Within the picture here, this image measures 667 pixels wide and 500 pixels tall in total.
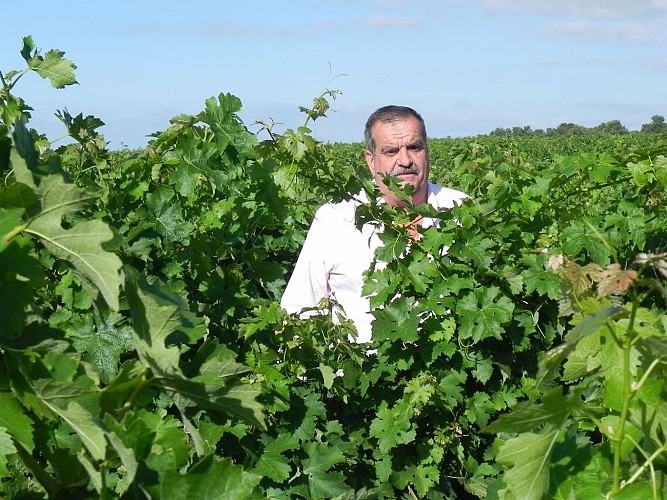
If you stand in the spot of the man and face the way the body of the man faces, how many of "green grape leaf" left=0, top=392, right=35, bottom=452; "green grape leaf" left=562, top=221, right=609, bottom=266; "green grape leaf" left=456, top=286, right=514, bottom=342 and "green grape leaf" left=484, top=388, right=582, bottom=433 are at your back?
0

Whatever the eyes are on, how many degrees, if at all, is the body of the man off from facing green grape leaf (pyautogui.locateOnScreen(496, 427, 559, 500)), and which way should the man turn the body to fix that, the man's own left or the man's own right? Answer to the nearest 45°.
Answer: approximately 45° to the man's own right

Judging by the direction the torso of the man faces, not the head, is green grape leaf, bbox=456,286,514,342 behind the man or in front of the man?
in front

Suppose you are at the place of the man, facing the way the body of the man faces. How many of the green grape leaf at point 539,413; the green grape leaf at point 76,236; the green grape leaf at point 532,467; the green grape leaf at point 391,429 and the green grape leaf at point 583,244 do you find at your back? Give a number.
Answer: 0

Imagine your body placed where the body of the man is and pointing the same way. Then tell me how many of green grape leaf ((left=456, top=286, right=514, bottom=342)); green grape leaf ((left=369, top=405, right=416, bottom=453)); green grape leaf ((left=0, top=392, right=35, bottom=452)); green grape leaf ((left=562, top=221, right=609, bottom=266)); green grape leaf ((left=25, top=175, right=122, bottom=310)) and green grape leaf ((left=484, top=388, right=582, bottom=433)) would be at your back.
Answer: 0

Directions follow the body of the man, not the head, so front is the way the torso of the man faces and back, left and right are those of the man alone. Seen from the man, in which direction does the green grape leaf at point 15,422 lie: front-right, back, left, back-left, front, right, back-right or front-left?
front-right

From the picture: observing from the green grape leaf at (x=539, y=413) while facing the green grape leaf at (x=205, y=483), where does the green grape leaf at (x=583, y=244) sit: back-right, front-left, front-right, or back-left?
back-right

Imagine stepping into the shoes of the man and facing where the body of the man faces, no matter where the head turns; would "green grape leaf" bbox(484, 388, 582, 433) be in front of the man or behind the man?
in front

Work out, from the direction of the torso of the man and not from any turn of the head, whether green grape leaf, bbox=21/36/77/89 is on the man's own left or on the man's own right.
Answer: on the man's own right

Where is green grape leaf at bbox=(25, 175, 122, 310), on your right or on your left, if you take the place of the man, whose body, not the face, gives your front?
on your right

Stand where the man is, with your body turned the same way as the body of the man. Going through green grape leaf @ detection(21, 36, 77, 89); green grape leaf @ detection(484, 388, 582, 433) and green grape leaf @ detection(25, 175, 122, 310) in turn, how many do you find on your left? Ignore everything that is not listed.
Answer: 0

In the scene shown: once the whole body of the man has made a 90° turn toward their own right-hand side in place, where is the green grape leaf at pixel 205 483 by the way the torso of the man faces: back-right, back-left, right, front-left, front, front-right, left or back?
front-left

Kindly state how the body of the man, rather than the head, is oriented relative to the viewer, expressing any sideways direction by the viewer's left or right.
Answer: facing the viewer and to the right of the viewer
